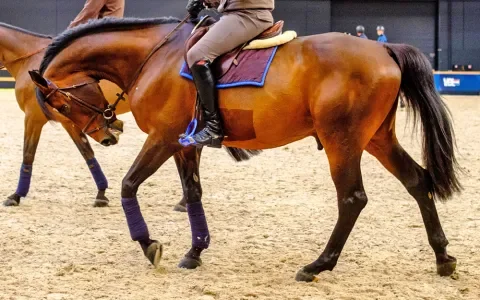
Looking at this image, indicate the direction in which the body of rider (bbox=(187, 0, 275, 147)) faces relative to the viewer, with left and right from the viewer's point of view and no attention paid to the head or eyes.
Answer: facing to the left of the viewer

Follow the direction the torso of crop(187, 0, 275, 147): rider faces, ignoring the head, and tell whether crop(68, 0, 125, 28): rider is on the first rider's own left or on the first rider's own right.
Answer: on the first rider's own right

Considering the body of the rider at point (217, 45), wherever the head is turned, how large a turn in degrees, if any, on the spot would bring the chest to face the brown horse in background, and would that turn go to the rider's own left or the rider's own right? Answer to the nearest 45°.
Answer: approximately 45° to the rider's own right

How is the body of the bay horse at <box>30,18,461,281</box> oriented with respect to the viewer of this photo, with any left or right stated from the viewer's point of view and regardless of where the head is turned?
facing to the left of the viewer
